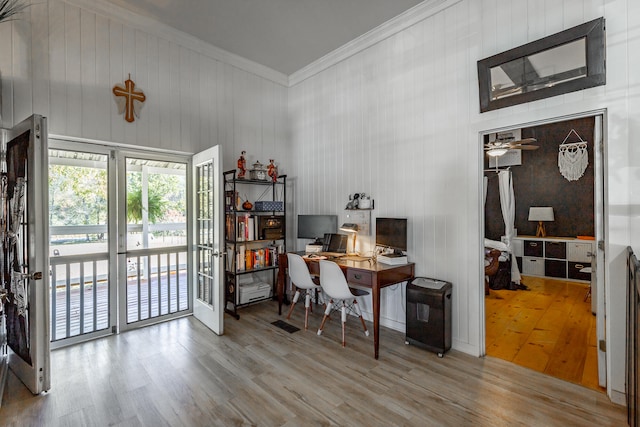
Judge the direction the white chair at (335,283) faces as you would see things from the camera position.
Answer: facing away from the viewer and to the right of the viewer

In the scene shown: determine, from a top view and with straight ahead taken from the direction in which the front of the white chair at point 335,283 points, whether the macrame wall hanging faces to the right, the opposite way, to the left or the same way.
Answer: the opposite way

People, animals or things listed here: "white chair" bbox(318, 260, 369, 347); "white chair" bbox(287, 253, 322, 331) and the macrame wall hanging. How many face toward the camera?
1

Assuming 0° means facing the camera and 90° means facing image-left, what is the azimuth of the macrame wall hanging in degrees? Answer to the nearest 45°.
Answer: approximately 0°

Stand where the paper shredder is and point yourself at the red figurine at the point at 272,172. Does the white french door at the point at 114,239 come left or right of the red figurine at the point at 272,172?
left

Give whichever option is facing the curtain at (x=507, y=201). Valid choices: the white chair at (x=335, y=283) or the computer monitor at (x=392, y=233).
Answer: the white chair

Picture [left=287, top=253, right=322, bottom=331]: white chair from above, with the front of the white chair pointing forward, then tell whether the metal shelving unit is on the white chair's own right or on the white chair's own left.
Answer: on the white chair's own left

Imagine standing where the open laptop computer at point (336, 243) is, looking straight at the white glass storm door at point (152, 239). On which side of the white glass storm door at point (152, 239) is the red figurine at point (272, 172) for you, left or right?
right

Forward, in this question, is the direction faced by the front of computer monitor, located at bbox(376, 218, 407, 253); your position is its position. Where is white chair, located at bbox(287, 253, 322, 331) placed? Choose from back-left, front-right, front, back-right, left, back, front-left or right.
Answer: front-right

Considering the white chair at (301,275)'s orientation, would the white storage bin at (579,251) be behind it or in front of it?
in front

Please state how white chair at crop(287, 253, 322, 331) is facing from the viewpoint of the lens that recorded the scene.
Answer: facing away from the viewer and to the right of the viewer

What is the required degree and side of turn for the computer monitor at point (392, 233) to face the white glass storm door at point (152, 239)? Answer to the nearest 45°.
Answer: approximately 45° to its right

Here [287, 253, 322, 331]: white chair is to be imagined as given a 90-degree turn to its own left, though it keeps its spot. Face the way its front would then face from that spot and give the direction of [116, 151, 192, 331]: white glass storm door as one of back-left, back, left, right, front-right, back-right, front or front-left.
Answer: front-left

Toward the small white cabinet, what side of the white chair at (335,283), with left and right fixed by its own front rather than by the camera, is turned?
front

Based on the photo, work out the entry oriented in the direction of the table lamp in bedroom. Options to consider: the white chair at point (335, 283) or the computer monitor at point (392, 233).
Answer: the white chair

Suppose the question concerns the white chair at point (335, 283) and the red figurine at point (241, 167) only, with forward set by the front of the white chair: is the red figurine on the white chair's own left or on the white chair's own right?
on the white chair's own left
